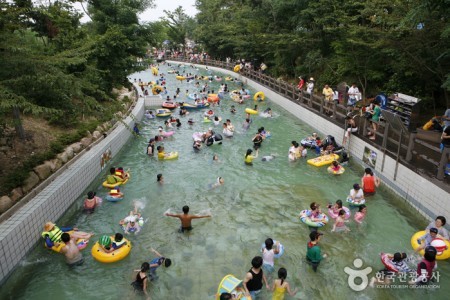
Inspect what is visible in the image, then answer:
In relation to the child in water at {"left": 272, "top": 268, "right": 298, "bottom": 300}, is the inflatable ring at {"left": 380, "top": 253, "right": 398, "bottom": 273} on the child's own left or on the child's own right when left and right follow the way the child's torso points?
on the child's own right

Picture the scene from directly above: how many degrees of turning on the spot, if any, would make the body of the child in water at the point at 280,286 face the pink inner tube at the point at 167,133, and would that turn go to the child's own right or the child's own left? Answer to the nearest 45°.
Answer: approximately 45° to the child's own left

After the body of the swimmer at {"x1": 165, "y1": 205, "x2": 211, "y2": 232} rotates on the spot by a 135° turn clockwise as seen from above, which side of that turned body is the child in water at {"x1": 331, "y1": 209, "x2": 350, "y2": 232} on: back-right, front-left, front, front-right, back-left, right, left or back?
front-left

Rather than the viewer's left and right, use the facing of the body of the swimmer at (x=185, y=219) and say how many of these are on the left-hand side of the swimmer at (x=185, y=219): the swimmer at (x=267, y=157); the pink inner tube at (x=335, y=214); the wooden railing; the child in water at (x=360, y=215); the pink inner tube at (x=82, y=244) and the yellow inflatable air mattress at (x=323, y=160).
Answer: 1

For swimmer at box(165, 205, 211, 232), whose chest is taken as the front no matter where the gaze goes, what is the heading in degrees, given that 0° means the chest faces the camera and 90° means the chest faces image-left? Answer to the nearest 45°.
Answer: approximately 180°

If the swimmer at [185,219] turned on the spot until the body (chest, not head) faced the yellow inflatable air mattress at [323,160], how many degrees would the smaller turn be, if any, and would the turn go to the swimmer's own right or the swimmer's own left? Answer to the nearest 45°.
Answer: approximately 45° to the swimmer's own right

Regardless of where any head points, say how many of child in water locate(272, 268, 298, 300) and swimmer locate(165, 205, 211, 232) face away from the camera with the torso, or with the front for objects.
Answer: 2

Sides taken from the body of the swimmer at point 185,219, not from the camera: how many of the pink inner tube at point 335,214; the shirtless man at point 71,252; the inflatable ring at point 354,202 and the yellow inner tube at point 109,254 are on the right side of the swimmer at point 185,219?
2

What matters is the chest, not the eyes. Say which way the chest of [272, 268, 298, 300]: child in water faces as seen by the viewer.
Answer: away from the camera

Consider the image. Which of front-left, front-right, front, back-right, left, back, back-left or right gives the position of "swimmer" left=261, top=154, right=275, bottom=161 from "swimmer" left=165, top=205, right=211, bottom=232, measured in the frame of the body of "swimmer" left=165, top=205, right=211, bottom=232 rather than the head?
front-right

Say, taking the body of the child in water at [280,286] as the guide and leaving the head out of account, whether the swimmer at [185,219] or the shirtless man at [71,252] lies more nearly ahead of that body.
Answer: the swimmer

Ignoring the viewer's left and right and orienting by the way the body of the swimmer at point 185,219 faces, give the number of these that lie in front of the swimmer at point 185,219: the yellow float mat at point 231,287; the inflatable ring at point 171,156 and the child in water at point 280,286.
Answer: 1
